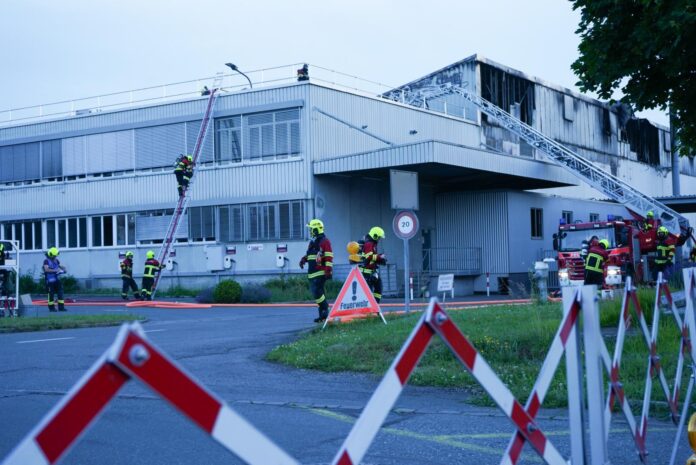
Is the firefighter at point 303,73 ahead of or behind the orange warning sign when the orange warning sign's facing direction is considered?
behind

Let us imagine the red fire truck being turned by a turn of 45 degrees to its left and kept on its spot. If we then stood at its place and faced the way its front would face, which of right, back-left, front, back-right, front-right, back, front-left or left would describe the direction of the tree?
front

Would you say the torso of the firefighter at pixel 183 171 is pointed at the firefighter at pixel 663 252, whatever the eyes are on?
no

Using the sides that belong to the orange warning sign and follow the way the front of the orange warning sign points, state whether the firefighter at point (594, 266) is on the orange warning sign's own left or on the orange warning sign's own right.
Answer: on the orange warning sign's own left

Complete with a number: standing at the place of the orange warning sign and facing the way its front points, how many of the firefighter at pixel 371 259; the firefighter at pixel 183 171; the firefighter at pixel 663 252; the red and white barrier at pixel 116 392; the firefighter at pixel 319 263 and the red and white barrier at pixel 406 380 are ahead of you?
2

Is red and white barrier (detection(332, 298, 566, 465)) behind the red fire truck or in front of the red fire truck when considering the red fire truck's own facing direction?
in front

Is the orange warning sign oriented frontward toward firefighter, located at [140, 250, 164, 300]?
no

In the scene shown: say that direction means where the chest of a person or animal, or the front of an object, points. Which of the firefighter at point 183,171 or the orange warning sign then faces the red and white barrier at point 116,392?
the orange warning sign

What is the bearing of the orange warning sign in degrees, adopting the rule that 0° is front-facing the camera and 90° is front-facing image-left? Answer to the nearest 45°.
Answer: approximately 0°

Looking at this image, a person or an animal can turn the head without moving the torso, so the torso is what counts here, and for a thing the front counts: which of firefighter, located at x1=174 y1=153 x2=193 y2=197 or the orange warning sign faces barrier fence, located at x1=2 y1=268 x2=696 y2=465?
the orange warning sign

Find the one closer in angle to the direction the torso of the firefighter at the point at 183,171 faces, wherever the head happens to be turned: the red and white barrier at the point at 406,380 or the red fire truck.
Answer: the red fire truck

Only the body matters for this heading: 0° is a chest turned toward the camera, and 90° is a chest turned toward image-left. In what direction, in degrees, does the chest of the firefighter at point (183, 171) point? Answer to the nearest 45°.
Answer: approximately 225°

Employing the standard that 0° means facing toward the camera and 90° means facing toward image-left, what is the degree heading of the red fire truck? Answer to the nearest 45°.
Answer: approximately 45°

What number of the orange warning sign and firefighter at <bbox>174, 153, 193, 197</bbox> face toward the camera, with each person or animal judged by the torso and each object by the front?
1

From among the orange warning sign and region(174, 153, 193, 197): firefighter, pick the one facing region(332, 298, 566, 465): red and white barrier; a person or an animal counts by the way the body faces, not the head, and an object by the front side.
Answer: the orange warning sign

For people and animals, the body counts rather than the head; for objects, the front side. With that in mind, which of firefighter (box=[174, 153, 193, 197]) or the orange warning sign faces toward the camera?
the orange warning sign
